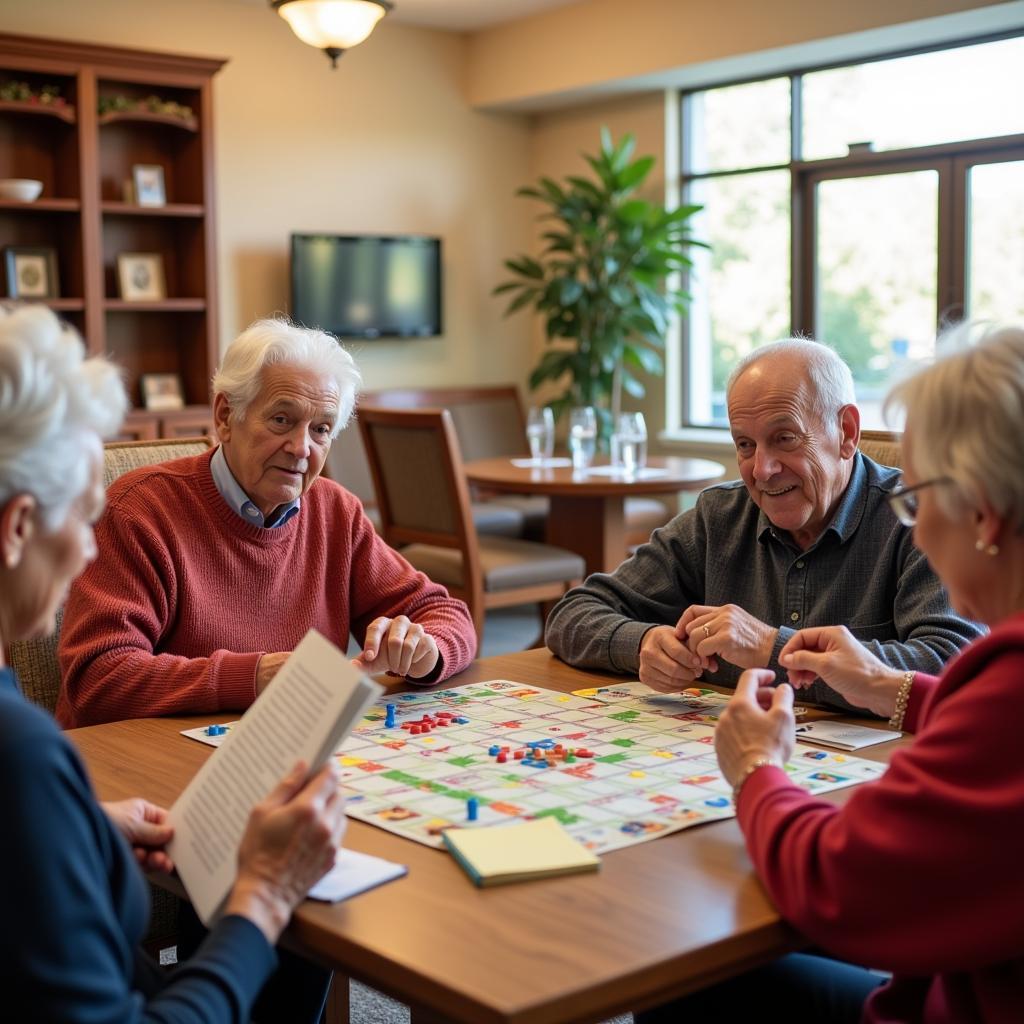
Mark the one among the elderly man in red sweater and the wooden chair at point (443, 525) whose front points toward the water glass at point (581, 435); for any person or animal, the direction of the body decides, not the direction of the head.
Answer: the wooden chair

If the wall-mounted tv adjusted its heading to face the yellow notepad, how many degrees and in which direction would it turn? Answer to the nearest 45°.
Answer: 0° — it already faces it

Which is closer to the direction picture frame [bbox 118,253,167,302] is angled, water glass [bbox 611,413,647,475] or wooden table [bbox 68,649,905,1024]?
the wooden table

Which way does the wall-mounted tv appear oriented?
toward the camera

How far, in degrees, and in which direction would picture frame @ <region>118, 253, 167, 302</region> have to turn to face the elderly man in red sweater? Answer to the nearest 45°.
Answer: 0° — it already faces them

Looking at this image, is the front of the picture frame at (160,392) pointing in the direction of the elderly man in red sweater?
yes

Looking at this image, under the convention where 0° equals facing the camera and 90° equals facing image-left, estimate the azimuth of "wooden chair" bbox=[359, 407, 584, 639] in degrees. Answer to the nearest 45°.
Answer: approximately 225°

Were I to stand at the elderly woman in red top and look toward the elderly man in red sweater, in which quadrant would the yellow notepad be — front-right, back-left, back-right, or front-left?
front-left

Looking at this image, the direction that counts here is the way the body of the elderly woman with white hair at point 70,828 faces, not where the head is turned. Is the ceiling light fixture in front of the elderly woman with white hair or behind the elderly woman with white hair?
in front

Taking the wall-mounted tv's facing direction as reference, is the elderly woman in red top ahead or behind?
ahead

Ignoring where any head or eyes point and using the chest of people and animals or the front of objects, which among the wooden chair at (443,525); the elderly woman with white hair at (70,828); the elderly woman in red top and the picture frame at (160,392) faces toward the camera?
the picture frame

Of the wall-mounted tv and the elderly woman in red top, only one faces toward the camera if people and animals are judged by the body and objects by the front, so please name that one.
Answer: the wall-mounted tv

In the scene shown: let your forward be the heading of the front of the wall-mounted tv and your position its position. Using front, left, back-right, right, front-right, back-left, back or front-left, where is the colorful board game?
front

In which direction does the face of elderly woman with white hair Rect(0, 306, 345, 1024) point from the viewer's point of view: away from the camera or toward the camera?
away from the camera

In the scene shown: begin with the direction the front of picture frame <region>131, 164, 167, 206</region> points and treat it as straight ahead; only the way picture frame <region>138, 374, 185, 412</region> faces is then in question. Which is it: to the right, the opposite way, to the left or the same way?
the same way

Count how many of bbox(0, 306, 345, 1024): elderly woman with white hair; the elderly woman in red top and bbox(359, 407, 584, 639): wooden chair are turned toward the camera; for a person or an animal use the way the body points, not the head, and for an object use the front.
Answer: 0

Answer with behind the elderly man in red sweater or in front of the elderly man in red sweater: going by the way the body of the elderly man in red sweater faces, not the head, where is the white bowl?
behind

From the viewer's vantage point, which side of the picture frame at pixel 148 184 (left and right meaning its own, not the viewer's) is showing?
front

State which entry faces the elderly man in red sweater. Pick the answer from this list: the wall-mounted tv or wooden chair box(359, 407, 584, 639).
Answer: the wall-mounted tv

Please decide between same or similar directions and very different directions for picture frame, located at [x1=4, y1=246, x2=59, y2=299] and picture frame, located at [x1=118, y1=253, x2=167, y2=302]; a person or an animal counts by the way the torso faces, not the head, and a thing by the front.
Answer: same or similar directions

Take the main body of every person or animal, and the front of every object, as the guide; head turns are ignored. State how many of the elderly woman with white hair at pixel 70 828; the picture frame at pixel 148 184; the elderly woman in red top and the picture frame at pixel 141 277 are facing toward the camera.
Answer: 2
